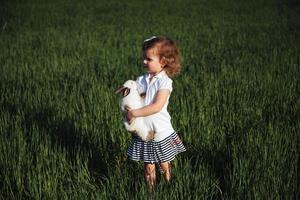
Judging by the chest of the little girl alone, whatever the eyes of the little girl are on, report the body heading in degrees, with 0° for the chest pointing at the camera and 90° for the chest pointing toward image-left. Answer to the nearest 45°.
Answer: approximately 45°

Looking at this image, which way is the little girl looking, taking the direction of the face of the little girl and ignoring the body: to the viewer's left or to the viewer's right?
to the viewer's left
